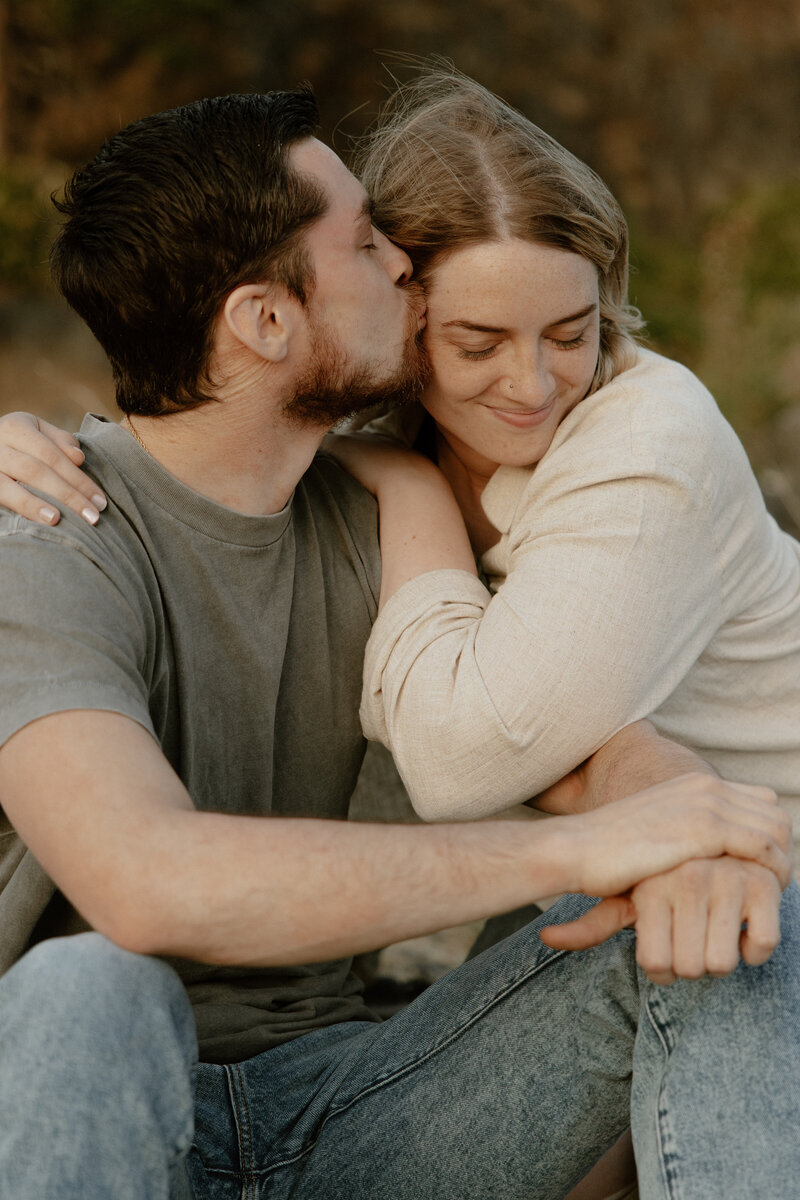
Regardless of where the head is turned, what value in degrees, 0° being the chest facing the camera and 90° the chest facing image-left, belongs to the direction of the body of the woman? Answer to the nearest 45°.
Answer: approximately 45°

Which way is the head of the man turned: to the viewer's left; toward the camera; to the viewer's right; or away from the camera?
to the viewer's right

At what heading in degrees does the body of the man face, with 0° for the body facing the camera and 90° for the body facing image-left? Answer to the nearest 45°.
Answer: approximately 315°

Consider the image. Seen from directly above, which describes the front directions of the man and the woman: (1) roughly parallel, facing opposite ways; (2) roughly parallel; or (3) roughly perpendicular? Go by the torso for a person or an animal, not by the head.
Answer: roughly perpendicular
